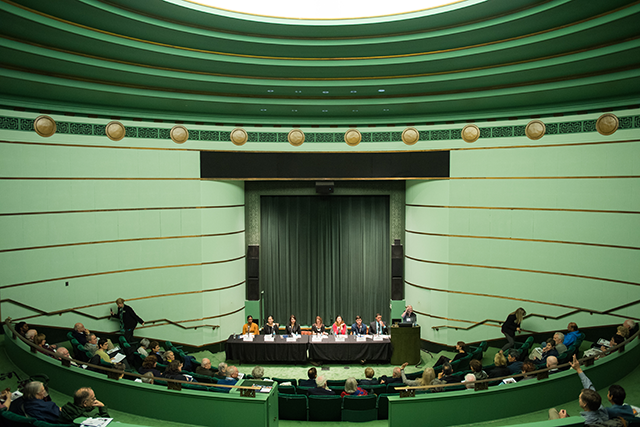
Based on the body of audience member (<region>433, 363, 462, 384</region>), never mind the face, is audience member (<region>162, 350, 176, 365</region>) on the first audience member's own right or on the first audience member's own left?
on the first audience member's own left

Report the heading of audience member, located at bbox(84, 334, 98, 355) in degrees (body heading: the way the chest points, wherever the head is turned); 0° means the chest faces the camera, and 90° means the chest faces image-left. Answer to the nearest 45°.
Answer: approximately 270°

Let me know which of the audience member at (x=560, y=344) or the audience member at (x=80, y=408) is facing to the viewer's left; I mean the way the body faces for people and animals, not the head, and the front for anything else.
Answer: the audience member at (x=560, y=344)

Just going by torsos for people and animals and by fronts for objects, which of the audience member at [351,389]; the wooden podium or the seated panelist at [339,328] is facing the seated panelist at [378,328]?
the audience member

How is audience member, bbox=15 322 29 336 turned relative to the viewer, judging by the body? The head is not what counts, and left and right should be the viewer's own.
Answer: facing to the right of the viewer

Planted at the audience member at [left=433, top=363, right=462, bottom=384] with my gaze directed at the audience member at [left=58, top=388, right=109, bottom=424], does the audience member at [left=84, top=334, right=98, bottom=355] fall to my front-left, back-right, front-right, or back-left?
front-right

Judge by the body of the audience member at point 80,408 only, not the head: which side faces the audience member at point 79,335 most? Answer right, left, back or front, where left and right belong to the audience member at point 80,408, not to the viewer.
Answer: left

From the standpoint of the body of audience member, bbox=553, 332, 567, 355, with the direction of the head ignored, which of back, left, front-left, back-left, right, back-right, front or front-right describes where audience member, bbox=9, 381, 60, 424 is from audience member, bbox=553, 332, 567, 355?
front-left

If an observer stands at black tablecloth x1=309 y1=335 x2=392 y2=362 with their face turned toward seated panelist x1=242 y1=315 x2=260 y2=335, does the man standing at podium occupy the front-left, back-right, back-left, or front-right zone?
back-right

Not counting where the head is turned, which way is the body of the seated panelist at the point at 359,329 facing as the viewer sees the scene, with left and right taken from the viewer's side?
facing the viewer

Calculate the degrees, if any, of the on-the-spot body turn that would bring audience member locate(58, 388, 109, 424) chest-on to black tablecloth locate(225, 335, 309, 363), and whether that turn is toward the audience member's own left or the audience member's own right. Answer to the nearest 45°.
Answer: approximately 45° to the audience member's own left

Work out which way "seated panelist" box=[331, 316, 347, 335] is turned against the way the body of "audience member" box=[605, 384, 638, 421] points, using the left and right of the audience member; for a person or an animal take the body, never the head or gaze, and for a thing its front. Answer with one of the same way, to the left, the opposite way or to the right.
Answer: the opposite way

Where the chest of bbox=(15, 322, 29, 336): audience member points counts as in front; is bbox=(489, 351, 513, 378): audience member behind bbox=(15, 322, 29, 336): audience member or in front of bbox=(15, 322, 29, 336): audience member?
in front

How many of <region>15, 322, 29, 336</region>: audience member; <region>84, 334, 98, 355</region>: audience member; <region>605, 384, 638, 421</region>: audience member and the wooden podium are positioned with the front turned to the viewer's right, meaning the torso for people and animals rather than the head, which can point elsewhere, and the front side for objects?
2

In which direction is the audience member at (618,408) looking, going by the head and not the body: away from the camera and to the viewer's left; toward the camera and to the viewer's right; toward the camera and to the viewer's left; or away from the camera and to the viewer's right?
away from the camera and to the viewer's left
